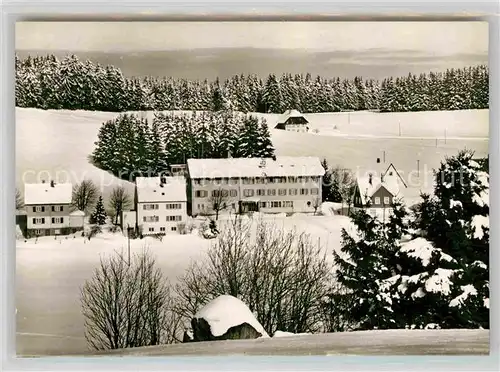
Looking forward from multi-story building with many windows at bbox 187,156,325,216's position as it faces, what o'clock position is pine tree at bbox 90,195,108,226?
The pine tree is roughly at 3 o'clock from the multi-story building with many windows.

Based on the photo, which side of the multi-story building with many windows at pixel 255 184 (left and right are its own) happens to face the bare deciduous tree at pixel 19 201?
right

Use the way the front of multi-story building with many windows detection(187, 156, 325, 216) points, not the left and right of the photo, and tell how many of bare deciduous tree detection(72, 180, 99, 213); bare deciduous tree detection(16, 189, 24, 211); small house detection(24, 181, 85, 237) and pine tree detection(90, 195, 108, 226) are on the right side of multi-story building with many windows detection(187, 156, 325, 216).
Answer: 4

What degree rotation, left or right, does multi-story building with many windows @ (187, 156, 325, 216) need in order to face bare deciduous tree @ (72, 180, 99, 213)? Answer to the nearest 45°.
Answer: approximately 90° to its right

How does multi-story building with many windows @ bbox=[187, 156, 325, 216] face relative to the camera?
toward the camera
